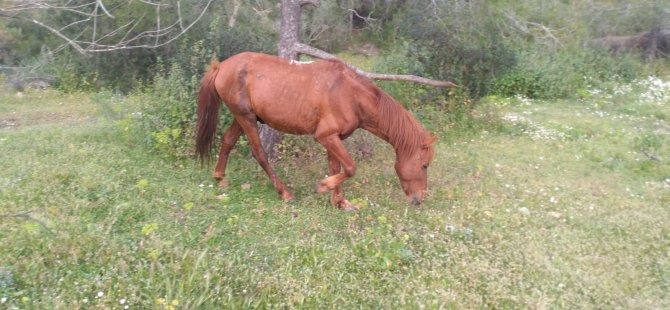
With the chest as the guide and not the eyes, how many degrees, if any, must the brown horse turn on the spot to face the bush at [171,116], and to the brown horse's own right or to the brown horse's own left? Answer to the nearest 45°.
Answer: approximately 135° to the brown horse's own left

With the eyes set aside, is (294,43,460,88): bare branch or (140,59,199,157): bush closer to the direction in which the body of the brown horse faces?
the bare branch

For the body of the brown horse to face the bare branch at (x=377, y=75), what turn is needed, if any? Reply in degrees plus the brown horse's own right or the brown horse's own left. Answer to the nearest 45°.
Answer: approximately 45° to the brown horse's own left

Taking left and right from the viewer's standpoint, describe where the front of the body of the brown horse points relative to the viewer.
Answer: facing to the right of the viewer
